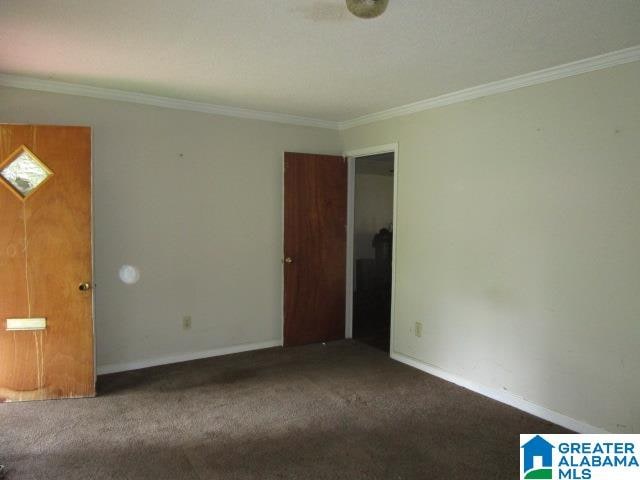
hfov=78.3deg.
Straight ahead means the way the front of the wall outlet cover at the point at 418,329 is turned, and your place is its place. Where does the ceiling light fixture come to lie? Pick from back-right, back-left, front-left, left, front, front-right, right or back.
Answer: front-left

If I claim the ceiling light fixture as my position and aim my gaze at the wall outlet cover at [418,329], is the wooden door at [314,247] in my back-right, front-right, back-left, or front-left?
front-left

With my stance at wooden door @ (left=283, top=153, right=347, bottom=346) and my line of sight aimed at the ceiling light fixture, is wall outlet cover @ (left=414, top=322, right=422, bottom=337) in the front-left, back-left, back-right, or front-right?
front-left

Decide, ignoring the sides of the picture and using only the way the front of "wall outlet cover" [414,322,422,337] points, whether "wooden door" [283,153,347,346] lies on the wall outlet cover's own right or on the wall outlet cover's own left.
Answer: on the wall outlet cover's own right

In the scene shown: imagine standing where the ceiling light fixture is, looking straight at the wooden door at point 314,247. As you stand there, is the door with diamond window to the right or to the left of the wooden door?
left

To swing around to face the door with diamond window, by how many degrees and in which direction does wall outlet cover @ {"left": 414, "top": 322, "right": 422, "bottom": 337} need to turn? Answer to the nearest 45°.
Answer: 0° — it already faces it

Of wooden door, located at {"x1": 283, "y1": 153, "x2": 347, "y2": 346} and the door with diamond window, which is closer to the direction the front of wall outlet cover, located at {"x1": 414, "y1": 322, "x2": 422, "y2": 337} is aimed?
the door with diamond window

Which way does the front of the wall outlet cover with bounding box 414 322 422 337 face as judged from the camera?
facing the viewer and to the left of the viewer
